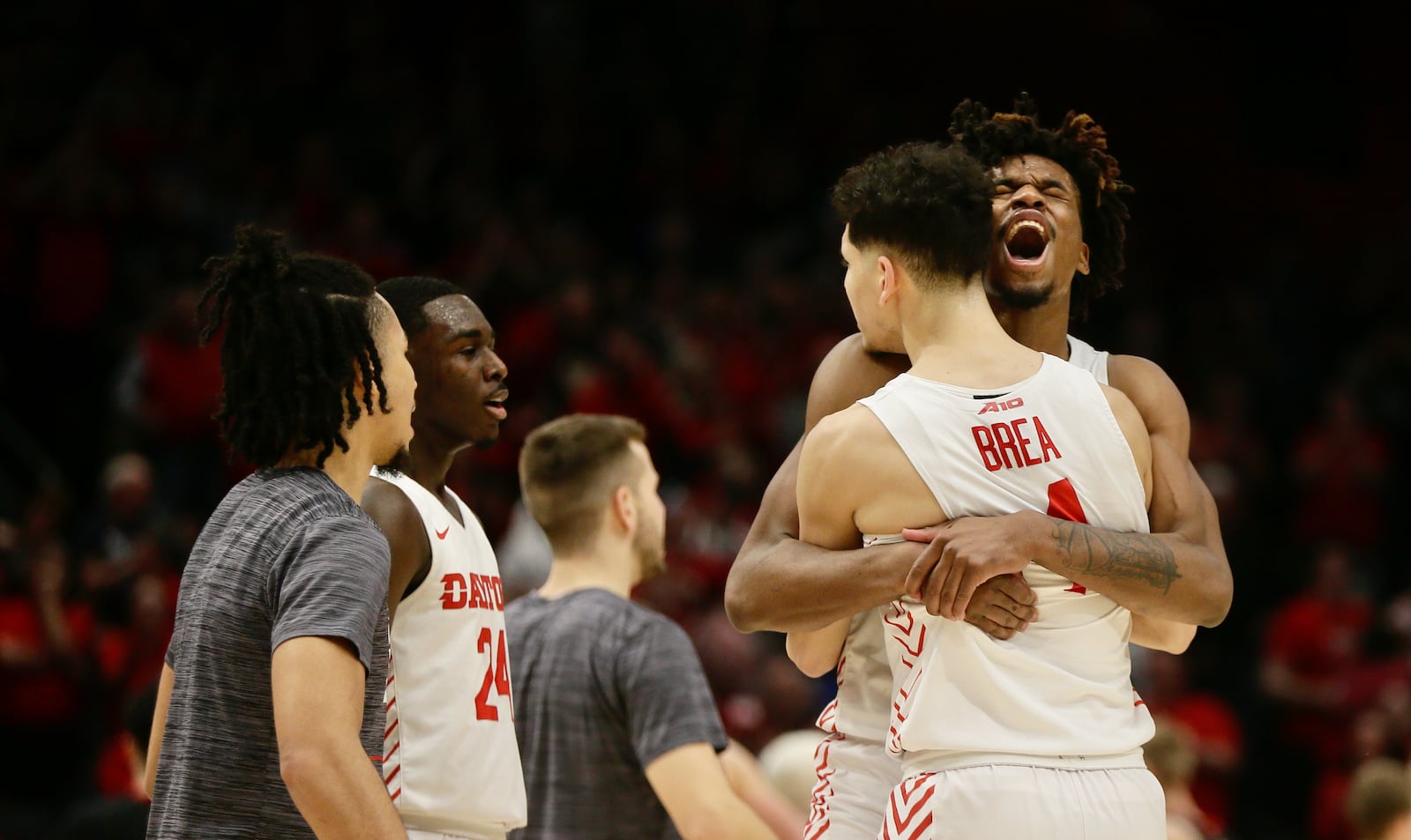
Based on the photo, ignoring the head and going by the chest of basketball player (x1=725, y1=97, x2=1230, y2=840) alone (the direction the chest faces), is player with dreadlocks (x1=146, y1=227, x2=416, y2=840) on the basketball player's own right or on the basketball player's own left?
on the basketball player's own right

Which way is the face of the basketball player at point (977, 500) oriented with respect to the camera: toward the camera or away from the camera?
away from the camera

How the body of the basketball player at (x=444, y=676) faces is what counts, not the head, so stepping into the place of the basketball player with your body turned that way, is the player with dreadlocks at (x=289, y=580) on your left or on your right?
on your right

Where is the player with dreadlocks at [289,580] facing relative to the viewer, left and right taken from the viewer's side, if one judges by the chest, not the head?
facing away from the viewer and to the right of the viewer

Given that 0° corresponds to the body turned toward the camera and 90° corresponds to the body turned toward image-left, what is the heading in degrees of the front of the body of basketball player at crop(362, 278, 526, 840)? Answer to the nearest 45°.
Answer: approximately 315°

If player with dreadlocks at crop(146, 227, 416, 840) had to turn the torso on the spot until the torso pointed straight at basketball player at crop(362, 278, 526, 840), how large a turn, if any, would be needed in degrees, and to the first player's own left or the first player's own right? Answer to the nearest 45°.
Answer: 0° — they already face them

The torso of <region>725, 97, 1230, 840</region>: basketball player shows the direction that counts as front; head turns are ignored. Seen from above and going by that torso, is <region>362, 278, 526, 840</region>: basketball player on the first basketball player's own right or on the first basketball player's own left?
on the first basketball player's own right

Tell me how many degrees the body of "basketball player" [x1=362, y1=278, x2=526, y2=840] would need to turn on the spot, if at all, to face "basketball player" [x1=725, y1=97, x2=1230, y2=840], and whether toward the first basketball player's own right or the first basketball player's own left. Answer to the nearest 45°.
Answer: approximately 45° to the first basketball player's own left

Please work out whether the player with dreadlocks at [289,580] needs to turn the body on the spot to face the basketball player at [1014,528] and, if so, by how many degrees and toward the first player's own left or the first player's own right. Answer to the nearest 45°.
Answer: approximately 45° to the first player's own right

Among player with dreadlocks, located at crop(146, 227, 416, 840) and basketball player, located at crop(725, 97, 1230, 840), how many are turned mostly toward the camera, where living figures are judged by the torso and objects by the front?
1

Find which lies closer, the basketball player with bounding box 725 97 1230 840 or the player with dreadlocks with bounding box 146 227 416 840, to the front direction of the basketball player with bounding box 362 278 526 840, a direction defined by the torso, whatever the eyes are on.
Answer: the basketball player
